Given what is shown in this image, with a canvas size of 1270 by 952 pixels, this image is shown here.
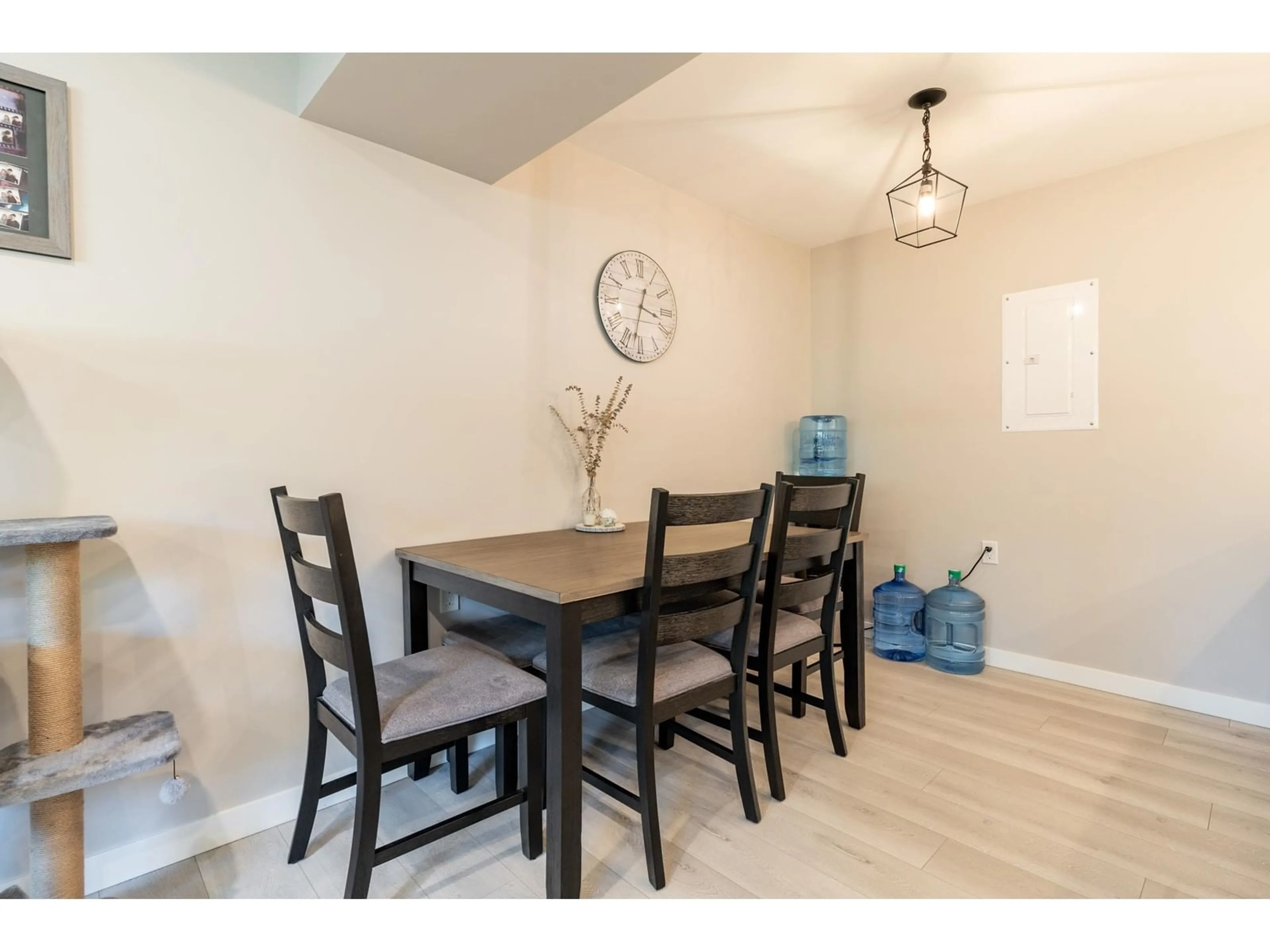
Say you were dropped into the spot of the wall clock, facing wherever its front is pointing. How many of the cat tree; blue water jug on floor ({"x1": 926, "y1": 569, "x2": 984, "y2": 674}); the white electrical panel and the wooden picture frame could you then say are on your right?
2

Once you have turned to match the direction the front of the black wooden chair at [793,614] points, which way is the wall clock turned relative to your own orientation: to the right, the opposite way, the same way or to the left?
the opposite way

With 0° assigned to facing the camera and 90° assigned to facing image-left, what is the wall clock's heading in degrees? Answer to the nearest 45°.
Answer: approximately 315°

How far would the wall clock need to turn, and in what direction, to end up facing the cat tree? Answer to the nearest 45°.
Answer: approximately 90° to its right

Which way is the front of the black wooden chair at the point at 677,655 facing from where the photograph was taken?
facing away from the viewer and to the left of the viewer

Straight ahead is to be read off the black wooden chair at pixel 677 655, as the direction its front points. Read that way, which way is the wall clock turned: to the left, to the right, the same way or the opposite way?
the opposite way

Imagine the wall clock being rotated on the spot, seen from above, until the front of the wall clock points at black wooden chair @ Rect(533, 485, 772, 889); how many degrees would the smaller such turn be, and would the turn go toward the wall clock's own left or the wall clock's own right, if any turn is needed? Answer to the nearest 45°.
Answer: approximately 45° to the wall clock's own right

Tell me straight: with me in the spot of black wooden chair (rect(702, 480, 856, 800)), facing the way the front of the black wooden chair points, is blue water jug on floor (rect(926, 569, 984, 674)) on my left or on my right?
on my right

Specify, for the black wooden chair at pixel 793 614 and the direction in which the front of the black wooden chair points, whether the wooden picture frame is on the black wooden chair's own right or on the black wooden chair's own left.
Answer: on the black wooden chair's own left

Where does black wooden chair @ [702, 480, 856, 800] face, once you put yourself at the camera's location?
facing away from the viewer and to the left of the viewer
